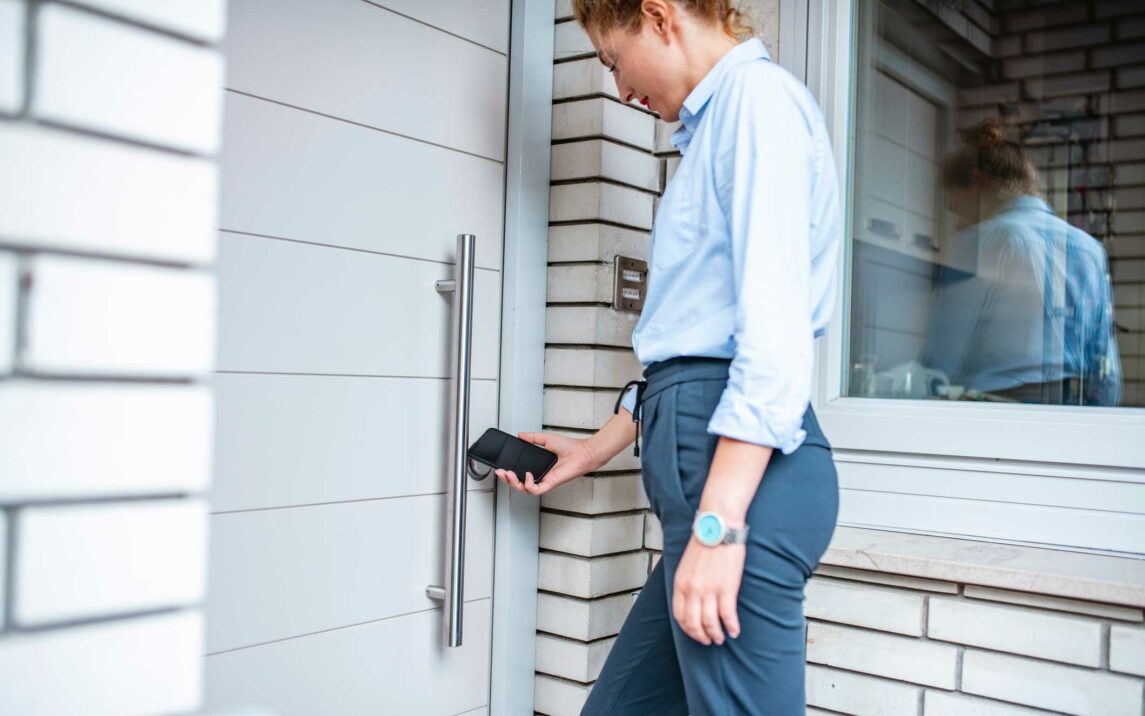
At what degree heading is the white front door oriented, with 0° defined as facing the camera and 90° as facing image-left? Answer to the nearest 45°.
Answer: approximately 315°

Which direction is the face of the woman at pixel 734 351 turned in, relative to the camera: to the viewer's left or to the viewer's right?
to the viewer's left

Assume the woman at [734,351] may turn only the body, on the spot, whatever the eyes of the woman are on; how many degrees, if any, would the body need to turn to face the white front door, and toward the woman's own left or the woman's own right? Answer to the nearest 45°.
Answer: approximately 45° to the woman's own right

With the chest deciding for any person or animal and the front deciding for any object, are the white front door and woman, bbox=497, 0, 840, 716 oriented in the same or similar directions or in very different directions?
very different directions

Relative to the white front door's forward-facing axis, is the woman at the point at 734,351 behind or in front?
in front

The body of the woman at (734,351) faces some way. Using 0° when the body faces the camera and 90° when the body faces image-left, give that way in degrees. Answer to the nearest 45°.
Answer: approximately 90°

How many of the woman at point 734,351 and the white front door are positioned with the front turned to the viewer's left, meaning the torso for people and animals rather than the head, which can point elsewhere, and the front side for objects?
1
